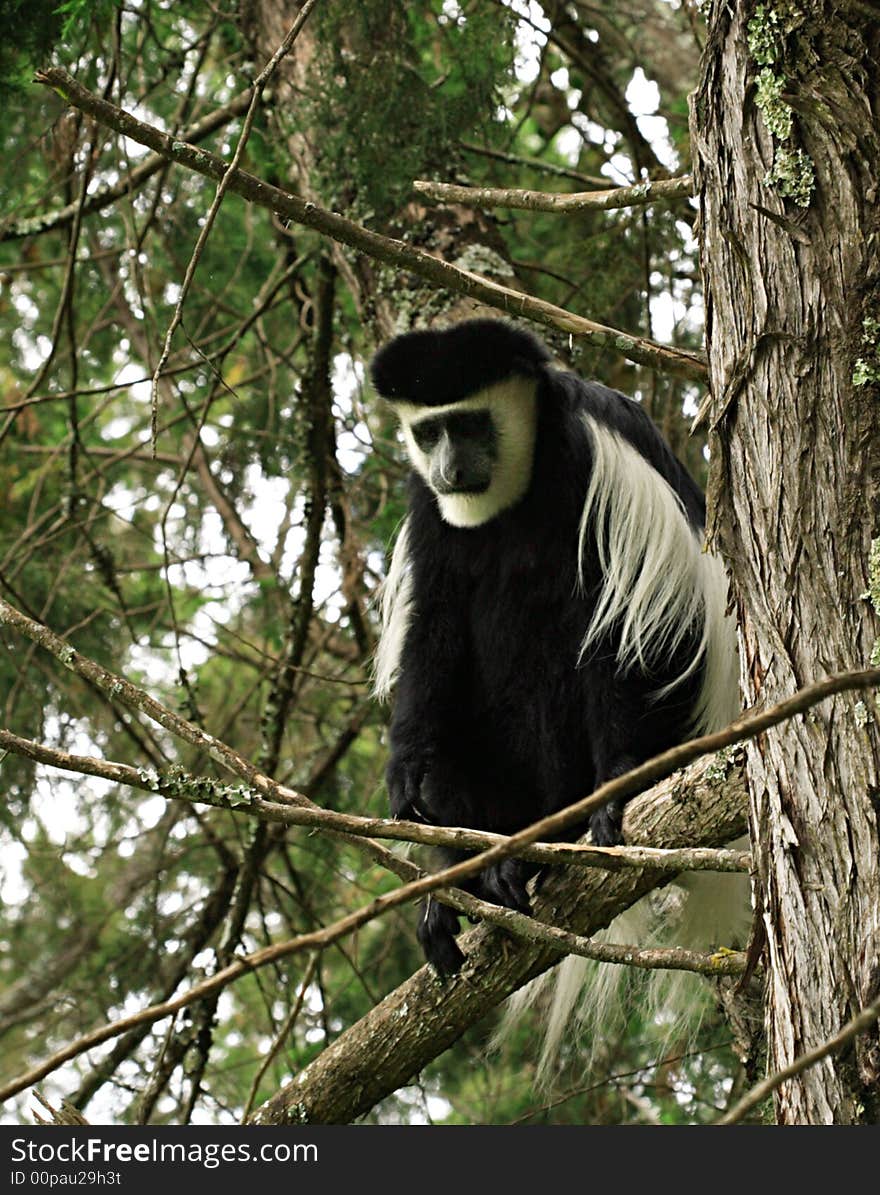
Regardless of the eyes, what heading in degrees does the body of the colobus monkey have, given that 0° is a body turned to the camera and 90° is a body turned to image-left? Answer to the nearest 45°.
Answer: approximately 45°

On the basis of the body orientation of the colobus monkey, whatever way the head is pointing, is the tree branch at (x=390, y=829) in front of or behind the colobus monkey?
in front
